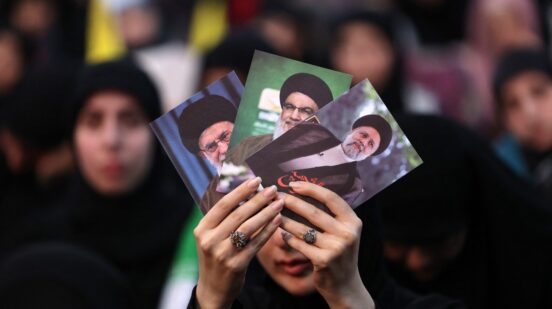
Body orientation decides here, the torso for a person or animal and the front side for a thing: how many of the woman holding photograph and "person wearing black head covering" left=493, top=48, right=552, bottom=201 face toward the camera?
2

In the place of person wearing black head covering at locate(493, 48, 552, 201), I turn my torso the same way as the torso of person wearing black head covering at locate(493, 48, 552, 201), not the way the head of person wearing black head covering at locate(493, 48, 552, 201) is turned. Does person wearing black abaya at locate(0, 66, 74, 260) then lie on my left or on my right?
on my right

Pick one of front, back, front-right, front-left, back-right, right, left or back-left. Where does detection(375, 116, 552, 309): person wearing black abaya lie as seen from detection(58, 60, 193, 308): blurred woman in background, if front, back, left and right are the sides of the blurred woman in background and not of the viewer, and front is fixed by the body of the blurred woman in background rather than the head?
front-left

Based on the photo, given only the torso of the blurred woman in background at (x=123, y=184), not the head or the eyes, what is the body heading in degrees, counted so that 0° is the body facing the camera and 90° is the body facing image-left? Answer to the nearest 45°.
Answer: approximately 0°

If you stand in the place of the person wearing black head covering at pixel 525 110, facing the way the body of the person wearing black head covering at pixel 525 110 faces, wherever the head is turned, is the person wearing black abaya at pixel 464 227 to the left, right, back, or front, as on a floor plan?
front

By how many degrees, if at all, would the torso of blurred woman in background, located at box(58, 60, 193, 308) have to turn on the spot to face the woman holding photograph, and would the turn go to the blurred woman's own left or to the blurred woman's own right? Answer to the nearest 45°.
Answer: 0° — they already face them

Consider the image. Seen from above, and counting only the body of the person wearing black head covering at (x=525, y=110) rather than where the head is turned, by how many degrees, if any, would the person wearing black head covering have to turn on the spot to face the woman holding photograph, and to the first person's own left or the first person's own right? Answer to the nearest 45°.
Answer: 0° — they already face them
